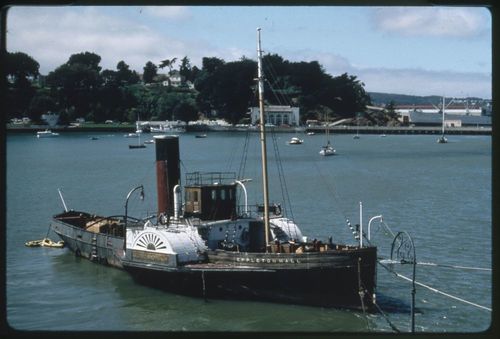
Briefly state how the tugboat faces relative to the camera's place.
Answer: facing the viewer and to the right of the viewer

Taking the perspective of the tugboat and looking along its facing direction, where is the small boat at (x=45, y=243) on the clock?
The small boat is roughly at 6 o'clock from the tugboat.

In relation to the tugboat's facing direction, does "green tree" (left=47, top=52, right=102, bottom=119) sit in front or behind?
behind
